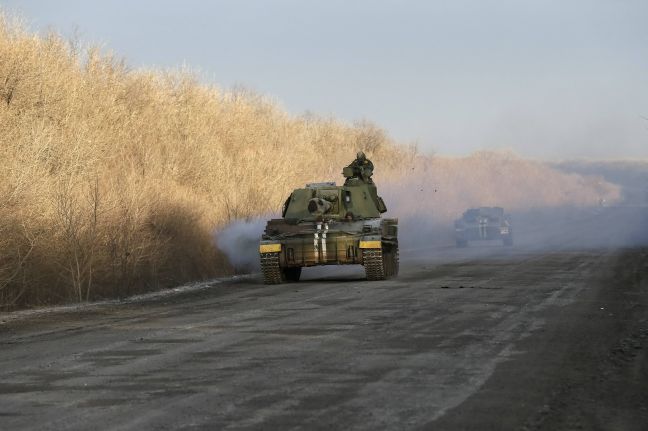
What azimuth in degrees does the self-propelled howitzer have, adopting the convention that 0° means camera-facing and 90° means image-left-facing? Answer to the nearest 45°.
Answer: approximately 0°

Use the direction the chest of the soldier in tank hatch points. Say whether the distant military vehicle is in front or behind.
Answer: behind

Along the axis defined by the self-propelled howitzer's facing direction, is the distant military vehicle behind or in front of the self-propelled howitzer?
behind

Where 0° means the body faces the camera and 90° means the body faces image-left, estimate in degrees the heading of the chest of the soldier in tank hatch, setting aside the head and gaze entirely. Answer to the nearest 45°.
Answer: approximately 0°

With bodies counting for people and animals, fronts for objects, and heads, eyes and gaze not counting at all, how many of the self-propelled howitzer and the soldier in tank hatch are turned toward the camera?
2
